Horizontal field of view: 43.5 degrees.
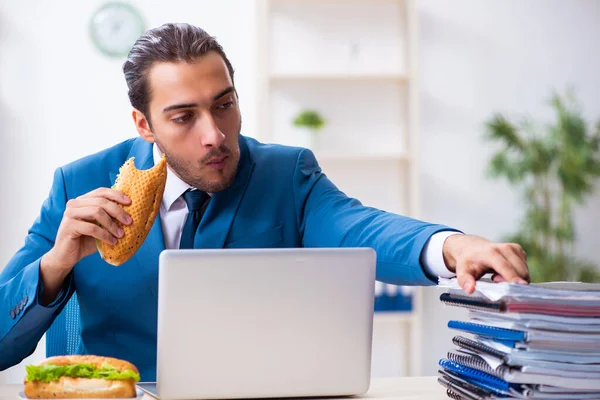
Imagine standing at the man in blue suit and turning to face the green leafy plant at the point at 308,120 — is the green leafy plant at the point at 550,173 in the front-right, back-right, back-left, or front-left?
front-right

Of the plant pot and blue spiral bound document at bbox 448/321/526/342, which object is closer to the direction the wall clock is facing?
the blue spiral bound document

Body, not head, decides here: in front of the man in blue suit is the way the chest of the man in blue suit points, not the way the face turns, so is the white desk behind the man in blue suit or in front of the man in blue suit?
in front

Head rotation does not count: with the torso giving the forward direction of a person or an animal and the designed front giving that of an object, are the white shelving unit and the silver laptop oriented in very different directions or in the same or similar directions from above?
very different directions

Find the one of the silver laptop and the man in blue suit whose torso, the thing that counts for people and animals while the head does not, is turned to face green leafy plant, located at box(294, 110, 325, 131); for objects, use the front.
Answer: the silver laptop

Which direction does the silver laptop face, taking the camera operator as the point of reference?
facing away from the viewer

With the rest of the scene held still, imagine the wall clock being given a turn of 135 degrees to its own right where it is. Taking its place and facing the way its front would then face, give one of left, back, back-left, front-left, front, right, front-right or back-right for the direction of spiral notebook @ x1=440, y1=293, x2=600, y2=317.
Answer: back-left

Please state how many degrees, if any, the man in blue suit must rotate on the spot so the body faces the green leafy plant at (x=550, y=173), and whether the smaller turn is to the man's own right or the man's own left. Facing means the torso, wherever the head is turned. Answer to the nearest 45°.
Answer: approximately 135° to the man's own left

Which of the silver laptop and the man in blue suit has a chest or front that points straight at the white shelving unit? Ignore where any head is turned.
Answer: the silver laptop

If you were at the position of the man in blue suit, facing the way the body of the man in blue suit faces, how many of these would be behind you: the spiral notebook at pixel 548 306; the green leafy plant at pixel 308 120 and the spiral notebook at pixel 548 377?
1

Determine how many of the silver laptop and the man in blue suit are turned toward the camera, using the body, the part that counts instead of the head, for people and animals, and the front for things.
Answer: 1

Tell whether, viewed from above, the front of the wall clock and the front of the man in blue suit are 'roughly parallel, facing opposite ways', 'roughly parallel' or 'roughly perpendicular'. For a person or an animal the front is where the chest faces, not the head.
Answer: roughly parallel

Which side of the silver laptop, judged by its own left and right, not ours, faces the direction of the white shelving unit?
front

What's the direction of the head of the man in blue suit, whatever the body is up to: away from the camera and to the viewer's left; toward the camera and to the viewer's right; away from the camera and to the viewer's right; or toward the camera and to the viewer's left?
toward the camera and to the viewer's right

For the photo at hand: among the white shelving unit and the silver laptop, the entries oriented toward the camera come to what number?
1

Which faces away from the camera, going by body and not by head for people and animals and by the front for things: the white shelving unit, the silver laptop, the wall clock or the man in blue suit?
the silver laptop

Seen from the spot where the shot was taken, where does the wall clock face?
facing the viewer

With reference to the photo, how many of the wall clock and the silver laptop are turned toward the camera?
1

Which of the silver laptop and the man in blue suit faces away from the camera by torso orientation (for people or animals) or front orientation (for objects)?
the silver laptop

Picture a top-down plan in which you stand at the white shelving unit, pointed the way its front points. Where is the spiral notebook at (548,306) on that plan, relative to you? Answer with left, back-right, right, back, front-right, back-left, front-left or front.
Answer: front

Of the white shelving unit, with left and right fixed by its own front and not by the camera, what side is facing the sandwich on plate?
front

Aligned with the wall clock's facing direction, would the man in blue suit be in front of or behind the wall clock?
in front
